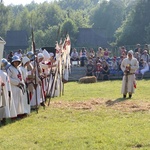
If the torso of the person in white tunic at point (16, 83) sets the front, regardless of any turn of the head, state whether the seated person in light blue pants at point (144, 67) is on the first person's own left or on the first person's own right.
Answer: on the first person's own left

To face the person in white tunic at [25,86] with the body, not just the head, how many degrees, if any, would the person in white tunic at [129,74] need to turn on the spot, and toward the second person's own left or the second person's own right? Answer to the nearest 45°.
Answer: approximately 45° to the second person's own right

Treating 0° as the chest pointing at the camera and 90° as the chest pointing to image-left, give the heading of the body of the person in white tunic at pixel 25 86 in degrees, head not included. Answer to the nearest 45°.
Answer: approximately 270°

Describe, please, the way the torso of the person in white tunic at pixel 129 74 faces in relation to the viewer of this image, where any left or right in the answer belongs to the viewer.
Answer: facing the viewer

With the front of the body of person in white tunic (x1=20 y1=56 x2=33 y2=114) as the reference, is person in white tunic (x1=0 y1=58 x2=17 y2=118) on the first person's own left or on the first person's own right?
on the first person's own right

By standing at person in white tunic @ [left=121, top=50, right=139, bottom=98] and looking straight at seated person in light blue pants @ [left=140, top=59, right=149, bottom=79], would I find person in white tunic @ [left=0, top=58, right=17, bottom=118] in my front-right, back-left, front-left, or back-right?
back-left

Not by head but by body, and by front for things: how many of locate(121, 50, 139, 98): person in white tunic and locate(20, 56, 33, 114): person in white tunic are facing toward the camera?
1

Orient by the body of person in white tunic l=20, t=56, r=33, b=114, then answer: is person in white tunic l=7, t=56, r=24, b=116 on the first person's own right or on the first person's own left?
on the first person's own right

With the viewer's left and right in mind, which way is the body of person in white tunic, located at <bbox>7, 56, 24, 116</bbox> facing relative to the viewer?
facing the viewer and to the right of the viewer

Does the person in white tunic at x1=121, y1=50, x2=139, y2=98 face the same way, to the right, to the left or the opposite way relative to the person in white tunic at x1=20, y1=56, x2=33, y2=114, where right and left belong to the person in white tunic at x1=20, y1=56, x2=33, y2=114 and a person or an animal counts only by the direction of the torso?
to the right
